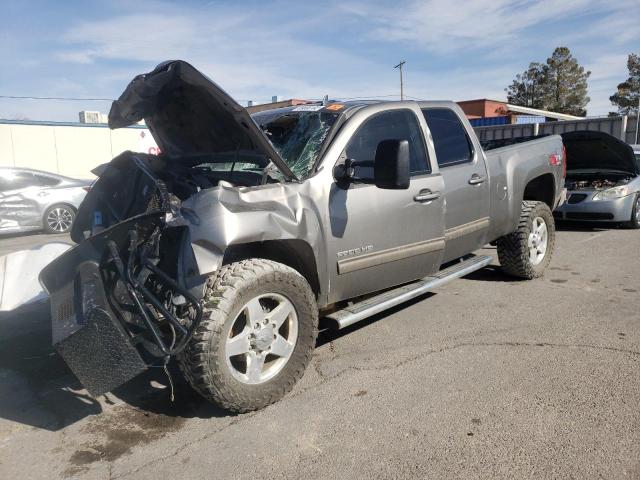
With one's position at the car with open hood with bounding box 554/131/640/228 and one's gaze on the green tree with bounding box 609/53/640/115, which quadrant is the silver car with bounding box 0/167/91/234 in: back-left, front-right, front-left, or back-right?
back-left

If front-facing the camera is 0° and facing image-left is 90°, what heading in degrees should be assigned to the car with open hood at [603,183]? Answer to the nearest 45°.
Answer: approximately 45°

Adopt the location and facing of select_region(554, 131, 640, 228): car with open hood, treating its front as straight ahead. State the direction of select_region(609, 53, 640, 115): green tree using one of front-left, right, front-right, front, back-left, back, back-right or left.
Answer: back-right

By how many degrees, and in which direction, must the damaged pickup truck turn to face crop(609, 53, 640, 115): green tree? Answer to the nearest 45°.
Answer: approximately 180°

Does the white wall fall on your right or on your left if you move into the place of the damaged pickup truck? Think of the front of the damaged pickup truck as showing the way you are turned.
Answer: on your right
